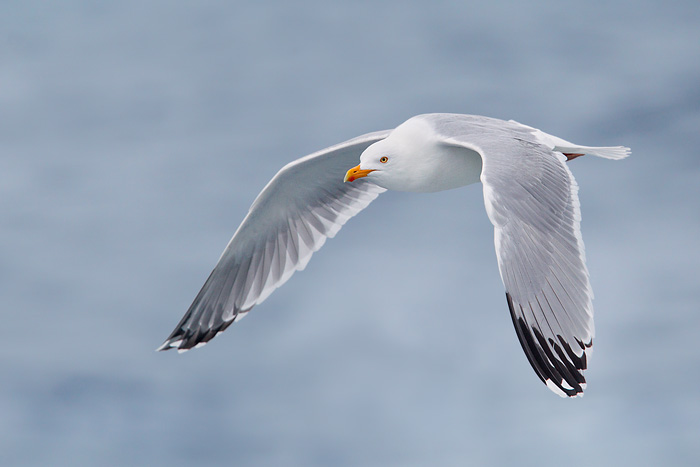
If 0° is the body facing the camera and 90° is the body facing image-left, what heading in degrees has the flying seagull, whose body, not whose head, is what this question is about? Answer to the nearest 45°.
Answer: approximately 45°
